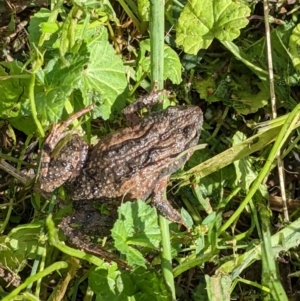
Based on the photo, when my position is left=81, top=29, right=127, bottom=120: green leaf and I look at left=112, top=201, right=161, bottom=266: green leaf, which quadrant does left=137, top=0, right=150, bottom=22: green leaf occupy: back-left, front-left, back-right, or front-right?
back-left

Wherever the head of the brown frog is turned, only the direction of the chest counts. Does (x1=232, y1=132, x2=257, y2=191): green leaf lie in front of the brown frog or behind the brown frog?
in front

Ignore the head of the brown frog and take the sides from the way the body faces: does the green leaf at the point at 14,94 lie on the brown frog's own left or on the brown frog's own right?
on the brown frog's own left

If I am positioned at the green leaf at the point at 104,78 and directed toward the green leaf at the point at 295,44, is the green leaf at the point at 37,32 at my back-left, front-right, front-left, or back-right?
back-left

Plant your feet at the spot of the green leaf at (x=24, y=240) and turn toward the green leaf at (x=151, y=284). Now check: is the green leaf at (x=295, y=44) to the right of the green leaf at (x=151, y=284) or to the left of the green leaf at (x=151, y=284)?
left

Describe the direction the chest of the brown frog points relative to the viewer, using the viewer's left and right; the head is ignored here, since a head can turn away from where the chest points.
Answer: facing away from the viewer and to the right of the viewer

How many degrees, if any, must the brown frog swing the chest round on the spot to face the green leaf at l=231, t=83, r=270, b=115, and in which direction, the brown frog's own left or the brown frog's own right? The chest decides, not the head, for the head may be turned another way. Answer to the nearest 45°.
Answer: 0° — it already faces it
